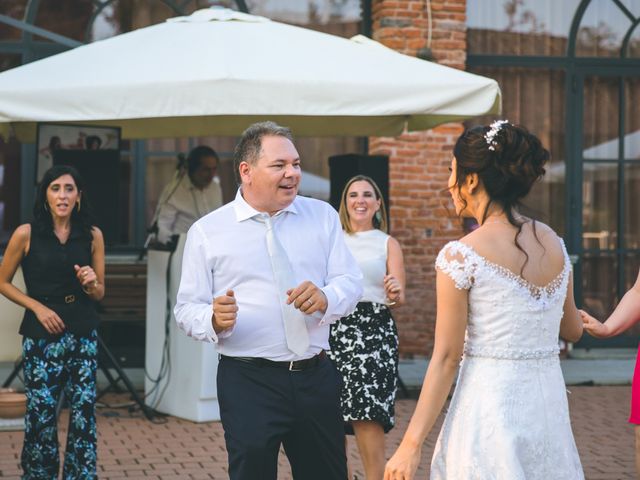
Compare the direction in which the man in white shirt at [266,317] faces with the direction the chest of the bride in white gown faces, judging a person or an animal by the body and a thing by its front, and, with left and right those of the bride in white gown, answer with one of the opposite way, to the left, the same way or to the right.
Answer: the opposite way

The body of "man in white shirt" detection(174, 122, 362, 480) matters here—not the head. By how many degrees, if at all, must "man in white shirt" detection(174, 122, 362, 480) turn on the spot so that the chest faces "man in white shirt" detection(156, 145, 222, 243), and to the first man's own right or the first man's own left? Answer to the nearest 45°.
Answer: approximately 135° to the first man's own left

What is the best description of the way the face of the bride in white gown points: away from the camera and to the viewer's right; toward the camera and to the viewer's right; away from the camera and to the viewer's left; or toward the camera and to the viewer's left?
away from the camera and to the viewer's left

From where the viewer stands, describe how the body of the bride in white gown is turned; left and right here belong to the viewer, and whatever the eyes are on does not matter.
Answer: facing away from the viewer and to the left of the viewer

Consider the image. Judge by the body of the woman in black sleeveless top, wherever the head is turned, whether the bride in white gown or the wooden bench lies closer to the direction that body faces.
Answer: the bride in white gown

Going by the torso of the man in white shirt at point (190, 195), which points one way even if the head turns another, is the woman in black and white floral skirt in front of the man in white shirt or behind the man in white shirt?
in front

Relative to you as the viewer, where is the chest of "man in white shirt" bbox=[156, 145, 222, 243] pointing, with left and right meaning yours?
facing the viewer and to the right of the viewer

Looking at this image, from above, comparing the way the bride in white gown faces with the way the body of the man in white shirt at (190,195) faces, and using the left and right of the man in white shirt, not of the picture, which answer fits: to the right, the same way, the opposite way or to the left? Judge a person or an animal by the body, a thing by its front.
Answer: the opposite way

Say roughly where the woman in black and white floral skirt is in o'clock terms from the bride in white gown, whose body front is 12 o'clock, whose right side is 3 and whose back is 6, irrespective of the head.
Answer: The woman in black and white floral skirt is roughly at 1 o'clock from the bride in white gown.
